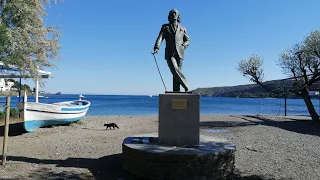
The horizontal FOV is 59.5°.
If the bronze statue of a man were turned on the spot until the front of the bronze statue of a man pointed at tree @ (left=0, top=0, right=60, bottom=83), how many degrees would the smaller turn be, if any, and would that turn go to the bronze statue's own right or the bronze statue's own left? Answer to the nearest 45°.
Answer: approximately 90° to the bronze statue's own right

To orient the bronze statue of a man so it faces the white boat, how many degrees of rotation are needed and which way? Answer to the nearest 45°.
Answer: approximately 135° to its right
